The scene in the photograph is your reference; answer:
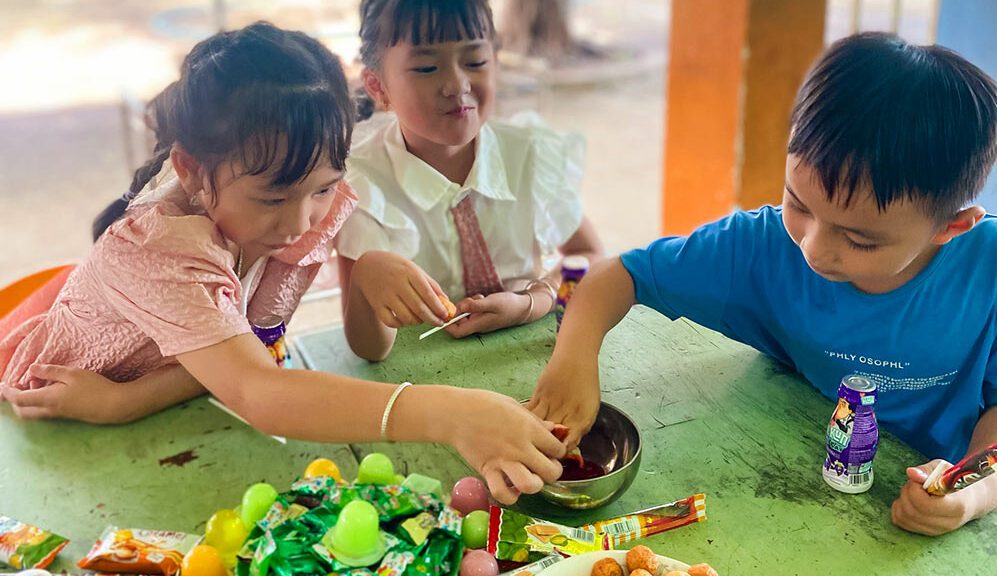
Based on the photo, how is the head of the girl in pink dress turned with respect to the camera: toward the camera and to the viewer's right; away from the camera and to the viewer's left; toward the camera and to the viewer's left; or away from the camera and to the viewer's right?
toward the camera and to the viewer's right

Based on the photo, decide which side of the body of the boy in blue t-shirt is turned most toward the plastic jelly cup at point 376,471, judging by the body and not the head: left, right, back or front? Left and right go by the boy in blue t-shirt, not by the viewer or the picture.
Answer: front

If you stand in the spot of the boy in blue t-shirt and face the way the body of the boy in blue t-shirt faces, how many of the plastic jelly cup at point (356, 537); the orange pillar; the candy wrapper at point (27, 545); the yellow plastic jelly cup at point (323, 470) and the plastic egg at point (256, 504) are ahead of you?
4

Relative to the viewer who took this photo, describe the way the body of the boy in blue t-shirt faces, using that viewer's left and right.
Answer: facing the viewer and to the left of the viewer

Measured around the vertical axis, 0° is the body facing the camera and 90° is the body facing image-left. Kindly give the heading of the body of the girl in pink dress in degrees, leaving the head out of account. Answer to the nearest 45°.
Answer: approximately 315°

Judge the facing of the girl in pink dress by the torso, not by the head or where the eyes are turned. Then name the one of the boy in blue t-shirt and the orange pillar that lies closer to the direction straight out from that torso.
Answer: the boy in blue t-shirt

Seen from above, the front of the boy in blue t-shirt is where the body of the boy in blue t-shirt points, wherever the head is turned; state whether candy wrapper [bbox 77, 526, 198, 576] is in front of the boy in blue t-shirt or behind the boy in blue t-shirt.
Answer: in front

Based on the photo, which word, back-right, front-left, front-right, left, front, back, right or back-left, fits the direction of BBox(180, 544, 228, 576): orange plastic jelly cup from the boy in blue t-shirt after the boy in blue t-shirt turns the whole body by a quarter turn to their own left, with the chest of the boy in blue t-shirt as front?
right

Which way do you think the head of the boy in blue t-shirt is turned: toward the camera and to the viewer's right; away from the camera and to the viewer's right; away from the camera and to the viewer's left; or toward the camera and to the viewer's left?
toward the camera and to the viewer's left

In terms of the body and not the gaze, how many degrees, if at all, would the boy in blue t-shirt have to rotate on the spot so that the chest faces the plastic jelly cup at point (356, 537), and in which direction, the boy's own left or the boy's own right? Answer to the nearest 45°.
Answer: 0° — they already face it

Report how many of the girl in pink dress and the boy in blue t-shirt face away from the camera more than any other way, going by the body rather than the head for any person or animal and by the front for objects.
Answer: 0
